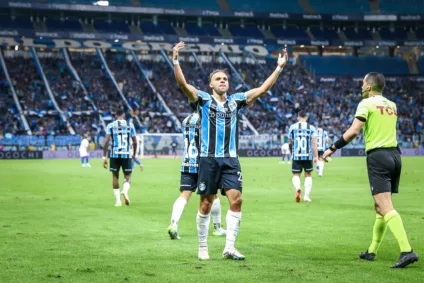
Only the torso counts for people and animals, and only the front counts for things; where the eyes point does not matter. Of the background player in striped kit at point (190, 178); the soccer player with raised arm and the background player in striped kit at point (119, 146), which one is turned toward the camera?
the soccer player with raised arm

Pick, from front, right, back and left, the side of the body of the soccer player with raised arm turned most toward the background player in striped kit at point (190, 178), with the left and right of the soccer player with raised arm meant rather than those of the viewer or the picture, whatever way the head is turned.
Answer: back

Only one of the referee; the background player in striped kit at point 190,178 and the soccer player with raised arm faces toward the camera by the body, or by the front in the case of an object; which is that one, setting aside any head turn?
the soccer player with raised arm

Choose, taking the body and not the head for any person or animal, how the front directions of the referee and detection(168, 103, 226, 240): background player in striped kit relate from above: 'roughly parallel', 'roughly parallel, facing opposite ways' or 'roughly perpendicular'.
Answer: roughly perpendicular

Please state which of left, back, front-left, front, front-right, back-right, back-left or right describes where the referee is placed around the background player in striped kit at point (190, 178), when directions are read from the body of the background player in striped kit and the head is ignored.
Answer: right

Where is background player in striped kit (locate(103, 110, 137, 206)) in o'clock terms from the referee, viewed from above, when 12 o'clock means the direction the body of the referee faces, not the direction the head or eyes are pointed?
The background player in striped kit is roughly at 12 o'clock from the referee.

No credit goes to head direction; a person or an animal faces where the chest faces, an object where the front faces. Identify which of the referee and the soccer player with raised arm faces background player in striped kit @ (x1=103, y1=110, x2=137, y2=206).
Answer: the referee

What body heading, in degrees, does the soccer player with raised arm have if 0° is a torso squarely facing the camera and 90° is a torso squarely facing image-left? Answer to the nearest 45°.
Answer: approximately 0°

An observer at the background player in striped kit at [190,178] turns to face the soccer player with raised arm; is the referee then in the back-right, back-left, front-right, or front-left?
front-left

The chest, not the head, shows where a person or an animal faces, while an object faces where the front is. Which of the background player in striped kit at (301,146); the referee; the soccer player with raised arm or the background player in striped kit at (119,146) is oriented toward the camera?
the soccer player with raised arm

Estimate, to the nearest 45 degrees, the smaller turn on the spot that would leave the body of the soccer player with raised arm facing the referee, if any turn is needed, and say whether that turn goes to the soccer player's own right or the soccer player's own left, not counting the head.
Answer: approximately 90° to the soccer player's own left
